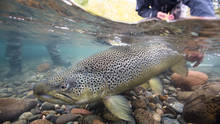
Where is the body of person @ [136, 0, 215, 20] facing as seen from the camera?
toward the camera

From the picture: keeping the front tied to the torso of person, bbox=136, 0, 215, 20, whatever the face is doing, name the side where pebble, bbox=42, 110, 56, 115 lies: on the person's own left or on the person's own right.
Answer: on the person's own right

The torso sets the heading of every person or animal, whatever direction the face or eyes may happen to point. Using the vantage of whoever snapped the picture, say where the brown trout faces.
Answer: facing the viewer and to the left of the viewer

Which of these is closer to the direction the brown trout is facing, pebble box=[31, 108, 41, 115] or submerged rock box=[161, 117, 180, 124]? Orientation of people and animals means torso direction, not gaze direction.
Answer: the pebble

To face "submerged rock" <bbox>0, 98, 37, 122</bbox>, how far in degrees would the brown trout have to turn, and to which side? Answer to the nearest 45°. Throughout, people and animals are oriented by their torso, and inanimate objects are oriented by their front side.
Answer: approximately 45° to its right

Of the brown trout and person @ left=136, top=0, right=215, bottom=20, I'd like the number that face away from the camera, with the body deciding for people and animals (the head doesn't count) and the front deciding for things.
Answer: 0
